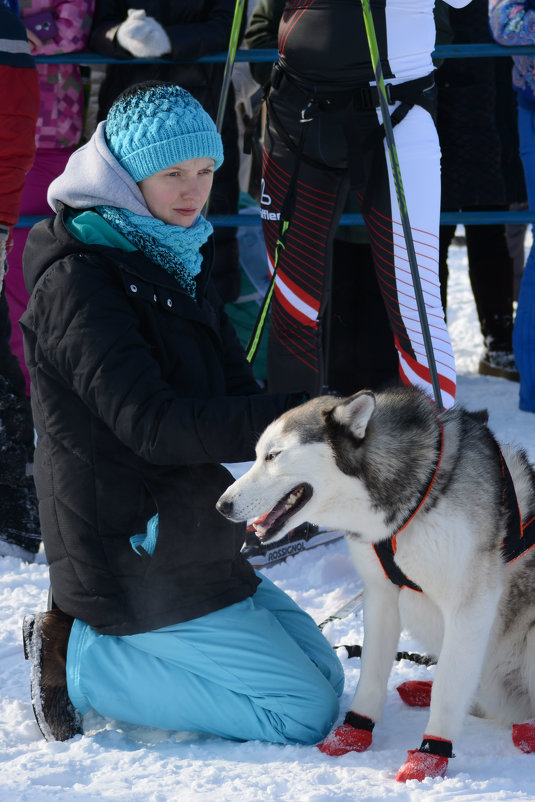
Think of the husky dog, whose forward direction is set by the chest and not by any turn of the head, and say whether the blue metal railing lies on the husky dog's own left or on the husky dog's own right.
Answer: on the husky dog's own right

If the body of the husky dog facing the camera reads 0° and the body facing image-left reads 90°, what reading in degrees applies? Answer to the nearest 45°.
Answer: approximately 45°

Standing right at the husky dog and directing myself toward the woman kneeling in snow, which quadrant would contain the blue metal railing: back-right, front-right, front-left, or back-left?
front-right

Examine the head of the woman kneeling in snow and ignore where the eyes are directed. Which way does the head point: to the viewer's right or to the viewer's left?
to the viewer's right

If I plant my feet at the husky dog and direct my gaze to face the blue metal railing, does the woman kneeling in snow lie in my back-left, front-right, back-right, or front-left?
front-left
